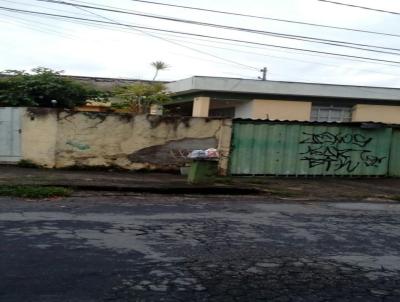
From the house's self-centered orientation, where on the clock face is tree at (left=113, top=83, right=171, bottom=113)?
The tree is roughly at 2 o'clock from the house.

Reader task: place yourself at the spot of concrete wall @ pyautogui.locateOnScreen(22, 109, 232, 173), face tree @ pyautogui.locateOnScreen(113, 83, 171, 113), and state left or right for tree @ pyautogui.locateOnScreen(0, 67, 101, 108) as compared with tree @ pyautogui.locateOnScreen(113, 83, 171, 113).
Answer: left

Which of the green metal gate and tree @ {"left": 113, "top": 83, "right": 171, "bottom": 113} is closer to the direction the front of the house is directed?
the green metal gate

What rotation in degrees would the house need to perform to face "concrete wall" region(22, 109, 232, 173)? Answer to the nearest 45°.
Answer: approximately 45° to its right

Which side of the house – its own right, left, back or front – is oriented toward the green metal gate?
front

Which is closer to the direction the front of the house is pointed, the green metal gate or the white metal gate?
the green metal gate

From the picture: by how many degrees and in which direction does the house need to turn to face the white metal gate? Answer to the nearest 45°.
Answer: approximately 45° to its right

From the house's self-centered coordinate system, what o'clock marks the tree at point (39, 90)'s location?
The tree is roughly at 2 o'clock from the house.
